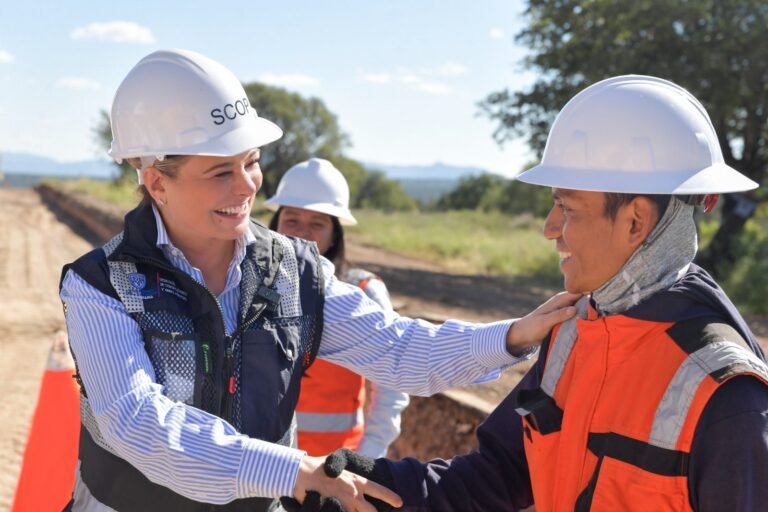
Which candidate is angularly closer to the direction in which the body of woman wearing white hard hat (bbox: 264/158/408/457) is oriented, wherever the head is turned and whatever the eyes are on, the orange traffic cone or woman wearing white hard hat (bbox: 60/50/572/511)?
the woman wearing white hard hat (bbox: 60/50/572/511)

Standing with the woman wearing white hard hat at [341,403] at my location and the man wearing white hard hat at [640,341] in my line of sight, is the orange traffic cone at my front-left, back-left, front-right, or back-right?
back-right

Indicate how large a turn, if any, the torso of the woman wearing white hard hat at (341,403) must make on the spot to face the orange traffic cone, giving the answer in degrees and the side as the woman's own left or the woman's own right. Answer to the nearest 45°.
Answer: approximately 90° to the woman's own right

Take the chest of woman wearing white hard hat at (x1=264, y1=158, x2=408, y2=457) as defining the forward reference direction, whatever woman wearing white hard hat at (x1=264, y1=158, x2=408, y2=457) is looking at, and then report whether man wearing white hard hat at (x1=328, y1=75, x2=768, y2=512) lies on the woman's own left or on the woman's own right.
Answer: on the woman's own left

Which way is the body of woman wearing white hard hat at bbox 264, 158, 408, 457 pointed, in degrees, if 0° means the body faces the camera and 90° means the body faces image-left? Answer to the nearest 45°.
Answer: approximately 45°

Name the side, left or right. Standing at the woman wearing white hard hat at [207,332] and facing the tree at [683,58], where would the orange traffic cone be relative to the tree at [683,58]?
left

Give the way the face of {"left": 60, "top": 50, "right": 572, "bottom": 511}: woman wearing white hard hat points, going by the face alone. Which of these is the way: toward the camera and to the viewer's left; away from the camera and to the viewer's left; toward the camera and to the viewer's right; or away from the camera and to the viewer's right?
toward the camera and to the viewer's right

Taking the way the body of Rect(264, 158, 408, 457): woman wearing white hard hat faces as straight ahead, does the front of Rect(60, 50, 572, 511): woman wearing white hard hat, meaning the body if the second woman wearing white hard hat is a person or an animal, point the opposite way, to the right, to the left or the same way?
to the left

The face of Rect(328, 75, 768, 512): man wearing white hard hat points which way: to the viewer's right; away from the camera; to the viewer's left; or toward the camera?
to the viewer's left

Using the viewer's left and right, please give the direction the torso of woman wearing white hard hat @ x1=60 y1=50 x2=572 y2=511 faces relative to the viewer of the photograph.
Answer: facing the viewer and to the right of the viewer

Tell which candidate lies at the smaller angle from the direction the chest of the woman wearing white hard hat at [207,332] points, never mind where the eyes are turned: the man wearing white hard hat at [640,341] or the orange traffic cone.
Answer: the man wearing white hard hat

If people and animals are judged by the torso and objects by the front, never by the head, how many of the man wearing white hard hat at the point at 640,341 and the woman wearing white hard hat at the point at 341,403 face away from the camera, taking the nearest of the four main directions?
0

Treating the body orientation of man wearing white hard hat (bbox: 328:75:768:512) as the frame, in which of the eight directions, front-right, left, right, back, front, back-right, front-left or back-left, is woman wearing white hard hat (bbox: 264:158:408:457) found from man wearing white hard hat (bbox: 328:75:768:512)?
right

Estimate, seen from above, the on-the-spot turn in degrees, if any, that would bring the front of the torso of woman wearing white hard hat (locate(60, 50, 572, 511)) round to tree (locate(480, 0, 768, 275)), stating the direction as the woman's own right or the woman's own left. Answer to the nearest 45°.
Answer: approximately 90° to the woman's own left

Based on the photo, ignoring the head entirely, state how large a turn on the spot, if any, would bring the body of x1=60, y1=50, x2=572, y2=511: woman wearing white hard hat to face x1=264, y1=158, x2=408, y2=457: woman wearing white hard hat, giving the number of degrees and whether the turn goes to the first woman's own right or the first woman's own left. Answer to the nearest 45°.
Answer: approximately 135° to the first woman's own left

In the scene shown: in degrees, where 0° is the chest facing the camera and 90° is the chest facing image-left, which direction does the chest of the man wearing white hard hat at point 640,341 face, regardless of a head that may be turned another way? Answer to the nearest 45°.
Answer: approximately 45°

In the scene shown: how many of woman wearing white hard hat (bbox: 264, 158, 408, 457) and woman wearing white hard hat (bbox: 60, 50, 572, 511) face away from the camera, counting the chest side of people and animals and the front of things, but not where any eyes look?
0
